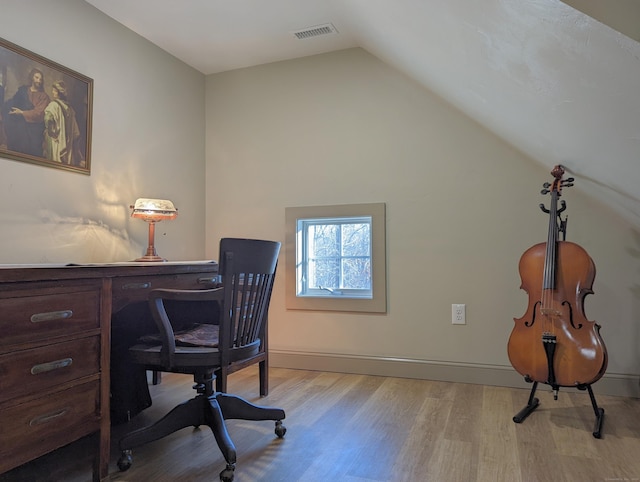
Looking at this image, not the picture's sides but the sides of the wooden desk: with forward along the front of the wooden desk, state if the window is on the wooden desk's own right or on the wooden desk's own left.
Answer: on the wooden desk's own left

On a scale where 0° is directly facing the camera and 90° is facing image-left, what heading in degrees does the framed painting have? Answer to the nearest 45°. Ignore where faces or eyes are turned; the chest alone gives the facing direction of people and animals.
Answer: approximately 315°

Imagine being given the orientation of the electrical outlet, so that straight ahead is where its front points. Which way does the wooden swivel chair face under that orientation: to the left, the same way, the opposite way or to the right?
to the right

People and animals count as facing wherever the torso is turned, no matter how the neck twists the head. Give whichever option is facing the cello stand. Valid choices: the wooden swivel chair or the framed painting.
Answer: the framed painting

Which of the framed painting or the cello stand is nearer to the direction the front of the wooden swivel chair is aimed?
the framed painting

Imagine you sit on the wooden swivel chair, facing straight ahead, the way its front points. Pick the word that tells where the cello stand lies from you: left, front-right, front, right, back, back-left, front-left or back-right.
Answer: back-right

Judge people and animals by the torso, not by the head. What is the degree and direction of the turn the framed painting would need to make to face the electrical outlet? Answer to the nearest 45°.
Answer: approximately 45° to its left

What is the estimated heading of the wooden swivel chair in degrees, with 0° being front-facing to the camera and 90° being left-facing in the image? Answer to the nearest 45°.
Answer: approximately 135°

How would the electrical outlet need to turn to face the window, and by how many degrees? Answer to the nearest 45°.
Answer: approximately 90° to its right

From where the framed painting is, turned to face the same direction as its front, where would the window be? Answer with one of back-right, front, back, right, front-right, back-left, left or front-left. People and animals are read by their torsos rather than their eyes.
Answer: front-left

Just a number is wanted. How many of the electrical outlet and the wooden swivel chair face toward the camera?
1

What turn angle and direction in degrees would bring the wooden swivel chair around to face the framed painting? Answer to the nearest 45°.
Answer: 0° — it already faces it
